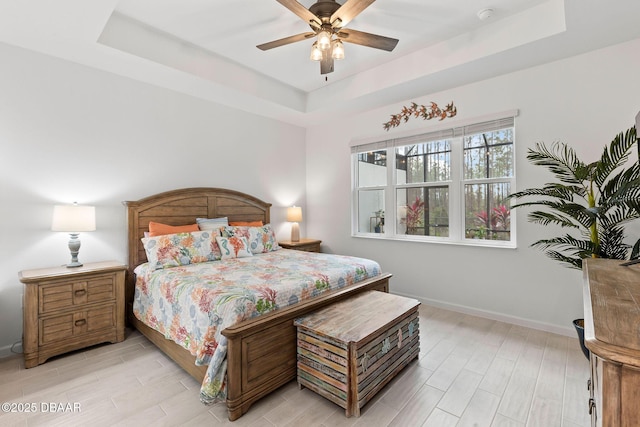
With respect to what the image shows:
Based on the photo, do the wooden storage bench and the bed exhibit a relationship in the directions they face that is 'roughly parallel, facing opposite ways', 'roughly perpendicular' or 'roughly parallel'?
roughly parallel

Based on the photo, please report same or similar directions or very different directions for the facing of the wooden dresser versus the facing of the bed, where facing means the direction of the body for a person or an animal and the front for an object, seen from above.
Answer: very different directions

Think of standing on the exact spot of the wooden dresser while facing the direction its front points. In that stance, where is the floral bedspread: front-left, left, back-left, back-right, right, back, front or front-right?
front

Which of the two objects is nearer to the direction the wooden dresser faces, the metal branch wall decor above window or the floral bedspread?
the floral bedspread

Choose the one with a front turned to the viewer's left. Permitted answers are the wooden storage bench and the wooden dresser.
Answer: the wooden dresser

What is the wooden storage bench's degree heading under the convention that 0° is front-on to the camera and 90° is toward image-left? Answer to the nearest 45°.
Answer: approximately 315°

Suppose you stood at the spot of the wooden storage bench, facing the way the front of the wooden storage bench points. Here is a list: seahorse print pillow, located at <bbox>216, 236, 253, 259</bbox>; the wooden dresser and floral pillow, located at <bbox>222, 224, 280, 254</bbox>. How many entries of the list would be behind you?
2

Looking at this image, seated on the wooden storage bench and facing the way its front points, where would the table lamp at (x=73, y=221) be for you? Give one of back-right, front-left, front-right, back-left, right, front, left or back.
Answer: back-right

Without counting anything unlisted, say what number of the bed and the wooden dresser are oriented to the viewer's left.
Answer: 1

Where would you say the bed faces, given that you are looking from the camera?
facing the viewer and to the right of the viewer

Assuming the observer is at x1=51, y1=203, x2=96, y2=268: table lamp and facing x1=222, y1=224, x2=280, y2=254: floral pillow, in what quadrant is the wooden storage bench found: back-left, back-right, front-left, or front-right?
front-right

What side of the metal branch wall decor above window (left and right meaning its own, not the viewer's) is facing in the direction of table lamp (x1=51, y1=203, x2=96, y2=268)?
front

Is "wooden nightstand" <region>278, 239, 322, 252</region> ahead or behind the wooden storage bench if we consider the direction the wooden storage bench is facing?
behind

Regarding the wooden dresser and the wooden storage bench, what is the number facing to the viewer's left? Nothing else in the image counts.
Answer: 1

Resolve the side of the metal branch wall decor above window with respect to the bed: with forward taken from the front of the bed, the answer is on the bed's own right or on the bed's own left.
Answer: on the bed's own left

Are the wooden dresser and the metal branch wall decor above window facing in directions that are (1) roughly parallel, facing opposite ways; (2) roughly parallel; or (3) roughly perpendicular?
roughly perpendicular

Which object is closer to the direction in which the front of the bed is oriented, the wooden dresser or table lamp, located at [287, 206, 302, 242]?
the wooden dresser

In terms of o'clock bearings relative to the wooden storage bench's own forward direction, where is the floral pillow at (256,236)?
The floral pillow is roughly at 6 o'clock from the wooden storage bench.

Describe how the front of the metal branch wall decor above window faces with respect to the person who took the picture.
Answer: facing the viewer and to the left of the viewer
